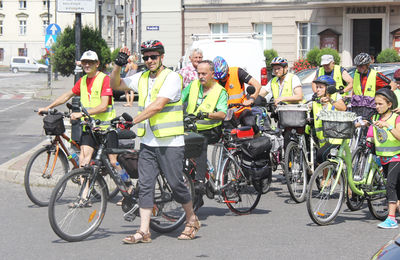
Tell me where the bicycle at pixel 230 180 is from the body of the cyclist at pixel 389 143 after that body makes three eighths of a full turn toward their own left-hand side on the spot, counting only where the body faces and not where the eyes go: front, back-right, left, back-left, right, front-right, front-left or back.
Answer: back

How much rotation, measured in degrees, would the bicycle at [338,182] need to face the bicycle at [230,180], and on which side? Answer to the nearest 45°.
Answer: approximately 45° to its right

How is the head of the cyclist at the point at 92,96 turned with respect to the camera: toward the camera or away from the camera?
toward the camera

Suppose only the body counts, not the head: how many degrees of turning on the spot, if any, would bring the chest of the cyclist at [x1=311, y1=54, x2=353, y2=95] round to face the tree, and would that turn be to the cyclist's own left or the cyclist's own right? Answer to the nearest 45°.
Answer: approximately 90° to the cyclist's own right

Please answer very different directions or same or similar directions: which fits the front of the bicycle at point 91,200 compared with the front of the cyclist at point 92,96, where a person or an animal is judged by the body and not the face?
same or similar directions

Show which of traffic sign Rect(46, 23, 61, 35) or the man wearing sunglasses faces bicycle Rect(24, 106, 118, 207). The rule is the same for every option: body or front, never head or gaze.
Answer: the traffic sign

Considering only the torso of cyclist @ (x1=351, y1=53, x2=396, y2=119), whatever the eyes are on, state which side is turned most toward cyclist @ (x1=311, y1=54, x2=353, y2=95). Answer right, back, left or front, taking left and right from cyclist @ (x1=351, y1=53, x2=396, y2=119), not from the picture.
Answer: right

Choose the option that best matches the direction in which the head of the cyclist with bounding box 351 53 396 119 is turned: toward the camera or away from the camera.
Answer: toward the camera

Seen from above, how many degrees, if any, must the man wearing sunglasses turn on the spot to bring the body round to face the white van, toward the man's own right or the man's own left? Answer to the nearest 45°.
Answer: approximately 135° to the man's own right

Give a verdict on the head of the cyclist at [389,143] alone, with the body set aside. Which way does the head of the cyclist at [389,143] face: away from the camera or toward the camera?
toward the camera

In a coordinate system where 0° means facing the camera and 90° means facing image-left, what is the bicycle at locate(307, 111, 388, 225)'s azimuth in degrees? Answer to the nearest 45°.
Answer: approximately 45°

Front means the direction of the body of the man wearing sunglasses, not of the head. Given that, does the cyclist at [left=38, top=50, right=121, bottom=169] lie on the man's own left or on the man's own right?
on the man's own right

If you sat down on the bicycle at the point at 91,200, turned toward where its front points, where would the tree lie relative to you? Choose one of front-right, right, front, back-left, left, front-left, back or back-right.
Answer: back-right

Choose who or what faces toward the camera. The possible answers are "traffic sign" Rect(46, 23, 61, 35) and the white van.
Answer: the traffic sign

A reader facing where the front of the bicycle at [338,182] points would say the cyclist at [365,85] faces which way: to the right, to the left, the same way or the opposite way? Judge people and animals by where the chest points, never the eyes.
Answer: the same way

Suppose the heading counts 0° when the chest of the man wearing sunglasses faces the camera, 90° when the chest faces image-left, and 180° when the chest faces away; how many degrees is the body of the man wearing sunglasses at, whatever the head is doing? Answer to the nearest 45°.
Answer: approximately 45°

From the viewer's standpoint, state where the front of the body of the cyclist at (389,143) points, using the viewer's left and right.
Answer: facing the viewer and to the left of the viewer
